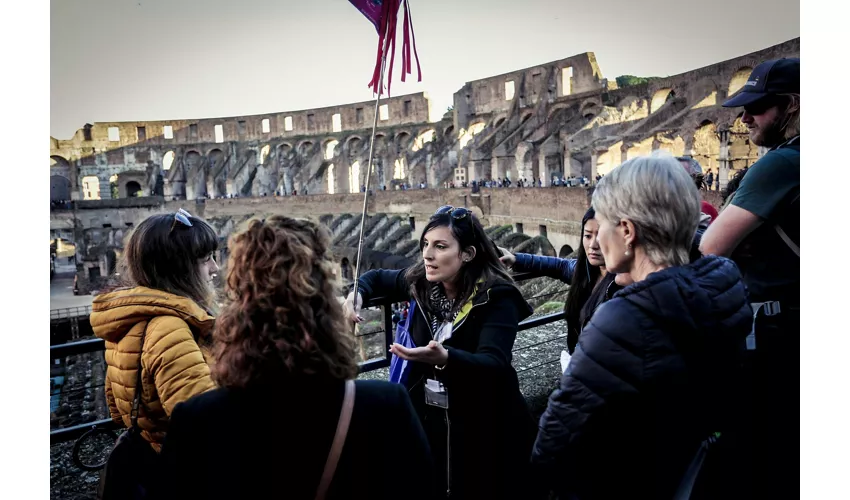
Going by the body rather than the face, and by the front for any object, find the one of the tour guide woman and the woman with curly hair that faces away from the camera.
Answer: the woman with curly hair

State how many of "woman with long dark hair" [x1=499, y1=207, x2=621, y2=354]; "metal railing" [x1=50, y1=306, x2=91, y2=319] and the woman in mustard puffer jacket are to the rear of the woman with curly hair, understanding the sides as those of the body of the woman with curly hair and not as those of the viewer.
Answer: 0

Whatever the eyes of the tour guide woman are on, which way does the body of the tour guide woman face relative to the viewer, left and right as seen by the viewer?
facing the viewer and to the left of the viewer

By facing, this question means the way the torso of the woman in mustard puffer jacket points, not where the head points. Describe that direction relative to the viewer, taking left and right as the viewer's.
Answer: facing away from the viewer and to the right of the viewer

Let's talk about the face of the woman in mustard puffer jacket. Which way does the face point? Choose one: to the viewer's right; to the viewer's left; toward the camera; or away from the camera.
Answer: to the viewer's right

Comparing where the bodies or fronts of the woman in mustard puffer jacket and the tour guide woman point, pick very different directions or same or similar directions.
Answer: very different directions

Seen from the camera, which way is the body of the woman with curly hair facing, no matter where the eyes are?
away from the camera

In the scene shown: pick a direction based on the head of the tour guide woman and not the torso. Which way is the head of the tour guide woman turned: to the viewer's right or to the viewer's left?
to the viewer's left

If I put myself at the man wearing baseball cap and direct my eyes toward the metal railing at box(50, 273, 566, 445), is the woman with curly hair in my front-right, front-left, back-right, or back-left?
front-left

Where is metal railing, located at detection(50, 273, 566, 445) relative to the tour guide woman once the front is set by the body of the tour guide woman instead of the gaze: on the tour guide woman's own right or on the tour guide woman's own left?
on the tour guide woman's own right
